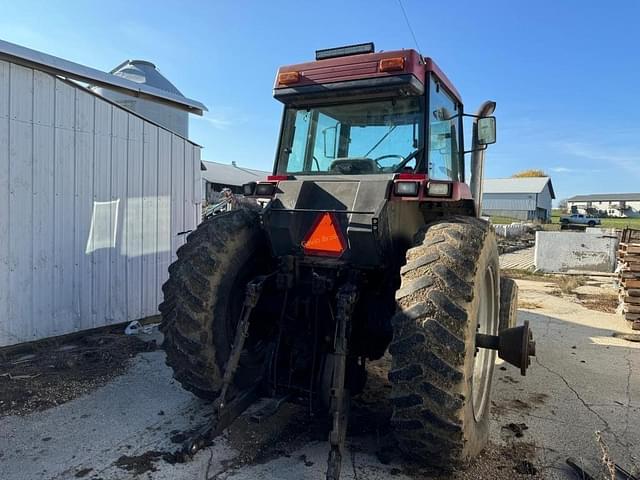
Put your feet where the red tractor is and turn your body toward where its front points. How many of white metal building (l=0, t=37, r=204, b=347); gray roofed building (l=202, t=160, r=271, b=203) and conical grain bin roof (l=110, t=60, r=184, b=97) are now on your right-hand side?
0

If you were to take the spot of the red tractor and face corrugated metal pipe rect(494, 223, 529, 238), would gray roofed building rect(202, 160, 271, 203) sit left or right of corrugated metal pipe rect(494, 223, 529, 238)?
left

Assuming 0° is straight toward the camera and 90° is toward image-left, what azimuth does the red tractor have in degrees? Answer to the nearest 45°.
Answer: approximately 225°

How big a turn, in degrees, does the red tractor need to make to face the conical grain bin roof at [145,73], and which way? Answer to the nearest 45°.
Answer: approximately 90° to its left

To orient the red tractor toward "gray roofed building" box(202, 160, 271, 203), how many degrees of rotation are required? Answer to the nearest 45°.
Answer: approximately 45° to its left

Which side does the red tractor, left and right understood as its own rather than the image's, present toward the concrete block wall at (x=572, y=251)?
front

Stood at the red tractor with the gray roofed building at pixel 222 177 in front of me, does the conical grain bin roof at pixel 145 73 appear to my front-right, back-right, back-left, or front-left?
front-left

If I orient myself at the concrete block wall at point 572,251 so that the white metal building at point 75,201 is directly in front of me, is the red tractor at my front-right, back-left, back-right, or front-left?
front-left

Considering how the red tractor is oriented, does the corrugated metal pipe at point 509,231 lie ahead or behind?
ahead

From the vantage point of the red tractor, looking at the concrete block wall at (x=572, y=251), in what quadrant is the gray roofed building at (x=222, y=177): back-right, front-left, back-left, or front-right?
front-left

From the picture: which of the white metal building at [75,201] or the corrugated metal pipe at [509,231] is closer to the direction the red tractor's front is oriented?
the corrugated metal pipe

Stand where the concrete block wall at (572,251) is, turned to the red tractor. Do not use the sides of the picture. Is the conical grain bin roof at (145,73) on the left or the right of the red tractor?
right

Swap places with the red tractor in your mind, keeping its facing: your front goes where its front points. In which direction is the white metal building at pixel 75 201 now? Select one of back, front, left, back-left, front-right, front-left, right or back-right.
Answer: left
